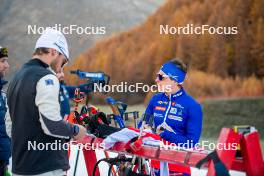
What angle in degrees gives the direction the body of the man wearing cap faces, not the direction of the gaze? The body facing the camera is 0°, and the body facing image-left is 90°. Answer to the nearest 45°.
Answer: approximately 225°

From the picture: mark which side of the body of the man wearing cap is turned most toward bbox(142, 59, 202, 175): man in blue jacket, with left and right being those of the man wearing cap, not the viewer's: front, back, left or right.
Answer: front

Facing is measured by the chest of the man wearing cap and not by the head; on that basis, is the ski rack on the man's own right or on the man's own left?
on the man's own right

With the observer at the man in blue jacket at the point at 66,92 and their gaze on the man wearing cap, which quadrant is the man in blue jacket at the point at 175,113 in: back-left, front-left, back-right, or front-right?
front-left

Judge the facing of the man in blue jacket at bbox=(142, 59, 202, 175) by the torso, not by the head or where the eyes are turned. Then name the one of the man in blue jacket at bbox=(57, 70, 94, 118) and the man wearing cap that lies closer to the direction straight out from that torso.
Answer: the man wearing cap

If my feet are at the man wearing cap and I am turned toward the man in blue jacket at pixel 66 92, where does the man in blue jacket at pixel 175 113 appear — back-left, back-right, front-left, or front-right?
front-right

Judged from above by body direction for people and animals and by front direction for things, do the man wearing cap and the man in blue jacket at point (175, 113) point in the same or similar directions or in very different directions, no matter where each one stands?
very different directions

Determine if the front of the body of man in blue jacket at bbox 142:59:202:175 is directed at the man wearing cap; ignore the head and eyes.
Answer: yes

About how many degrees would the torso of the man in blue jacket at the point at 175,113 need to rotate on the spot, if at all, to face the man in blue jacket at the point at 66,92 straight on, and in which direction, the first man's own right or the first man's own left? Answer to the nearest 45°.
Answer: approximately 90° to the first man's own right

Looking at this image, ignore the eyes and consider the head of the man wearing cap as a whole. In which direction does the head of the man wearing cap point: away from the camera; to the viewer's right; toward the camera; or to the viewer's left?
to the viewer's right
